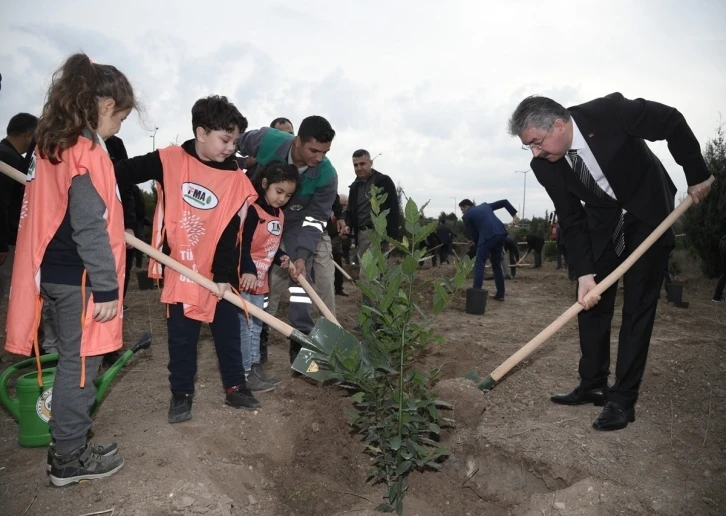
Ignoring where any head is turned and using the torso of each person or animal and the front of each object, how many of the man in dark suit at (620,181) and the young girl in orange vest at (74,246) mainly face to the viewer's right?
1

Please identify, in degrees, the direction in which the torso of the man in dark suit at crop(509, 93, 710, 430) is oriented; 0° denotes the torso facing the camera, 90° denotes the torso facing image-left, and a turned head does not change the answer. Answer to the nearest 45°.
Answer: approximately 45°

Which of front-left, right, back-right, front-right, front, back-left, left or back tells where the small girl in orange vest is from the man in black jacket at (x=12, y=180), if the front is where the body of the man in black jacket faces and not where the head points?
front-right

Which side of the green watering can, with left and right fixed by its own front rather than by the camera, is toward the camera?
right

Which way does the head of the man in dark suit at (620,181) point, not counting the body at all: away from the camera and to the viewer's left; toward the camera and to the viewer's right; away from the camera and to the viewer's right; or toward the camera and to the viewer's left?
toward the camera and to the viewer's left

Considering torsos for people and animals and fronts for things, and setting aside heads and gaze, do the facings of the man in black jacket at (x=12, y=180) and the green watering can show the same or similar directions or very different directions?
same or similar directions

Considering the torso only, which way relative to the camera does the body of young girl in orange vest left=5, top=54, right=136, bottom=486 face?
to the viewer's right

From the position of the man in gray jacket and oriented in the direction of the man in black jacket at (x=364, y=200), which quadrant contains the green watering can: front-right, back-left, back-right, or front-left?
back-left

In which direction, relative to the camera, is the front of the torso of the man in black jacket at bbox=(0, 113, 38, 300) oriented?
to the viewer's right

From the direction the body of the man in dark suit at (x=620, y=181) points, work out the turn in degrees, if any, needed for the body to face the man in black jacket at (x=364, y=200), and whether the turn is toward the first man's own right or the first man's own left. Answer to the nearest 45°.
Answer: approximately 90° to the first man's own right

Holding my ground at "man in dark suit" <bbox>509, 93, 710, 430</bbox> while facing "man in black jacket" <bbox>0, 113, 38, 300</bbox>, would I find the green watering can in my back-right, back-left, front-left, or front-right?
front-left

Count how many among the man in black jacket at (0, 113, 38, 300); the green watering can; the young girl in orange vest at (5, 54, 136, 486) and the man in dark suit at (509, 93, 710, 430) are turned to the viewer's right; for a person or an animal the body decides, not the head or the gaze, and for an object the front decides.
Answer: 3

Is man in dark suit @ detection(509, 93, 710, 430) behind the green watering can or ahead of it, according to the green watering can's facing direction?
ahead

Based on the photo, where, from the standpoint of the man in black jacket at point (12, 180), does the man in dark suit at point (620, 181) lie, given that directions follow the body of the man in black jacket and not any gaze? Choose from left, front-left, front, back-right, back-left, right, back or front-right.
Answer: front-right

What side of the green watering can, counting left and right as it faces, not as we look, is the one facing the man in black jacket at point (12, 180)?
left

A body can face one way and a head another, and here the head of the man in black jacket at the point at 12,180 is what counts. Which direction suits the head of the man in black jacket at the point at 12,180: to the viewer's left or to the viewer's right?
to the viewer's right

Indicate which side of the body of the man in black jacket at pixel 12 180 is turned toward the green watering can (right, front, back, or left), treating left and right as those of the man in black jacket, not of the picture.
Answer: right

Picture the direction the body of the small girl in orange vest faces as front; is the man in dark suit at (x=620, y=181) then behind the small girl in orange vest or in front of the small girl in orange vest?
in front
